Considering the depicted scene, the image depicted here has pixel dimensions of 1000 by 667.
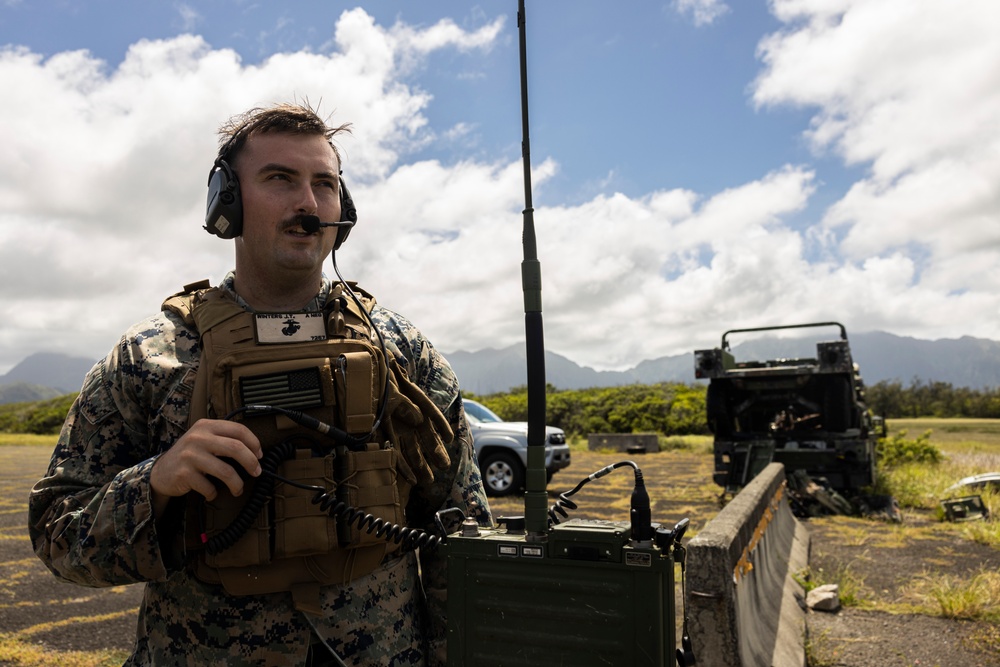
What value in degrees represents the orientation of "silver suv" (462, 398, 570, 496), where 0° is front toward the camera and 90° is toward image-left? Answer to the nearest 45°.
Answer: approximately 315°

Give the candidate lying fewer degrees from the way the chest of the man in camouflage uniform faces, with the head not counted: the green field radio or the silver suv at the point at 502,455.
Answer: the green field radio

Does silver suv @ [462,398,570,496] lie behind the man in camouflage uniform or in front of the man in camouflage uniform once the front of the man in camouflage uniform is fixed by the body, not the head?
behind

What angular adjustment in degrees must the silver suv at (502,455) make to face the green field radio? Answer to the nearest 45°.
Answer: approximately 45° to its right

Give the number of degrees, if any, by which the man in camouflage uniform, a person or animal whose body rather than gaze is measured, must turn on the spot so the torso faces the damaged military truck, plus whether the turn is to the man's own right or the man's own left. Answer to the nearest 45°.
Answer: approximately 135° to the man's own left

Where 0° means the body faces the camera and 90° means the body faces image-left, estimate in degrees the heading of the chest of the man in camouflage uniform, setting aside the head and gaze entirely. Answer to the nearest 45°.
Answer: approximately 0°
